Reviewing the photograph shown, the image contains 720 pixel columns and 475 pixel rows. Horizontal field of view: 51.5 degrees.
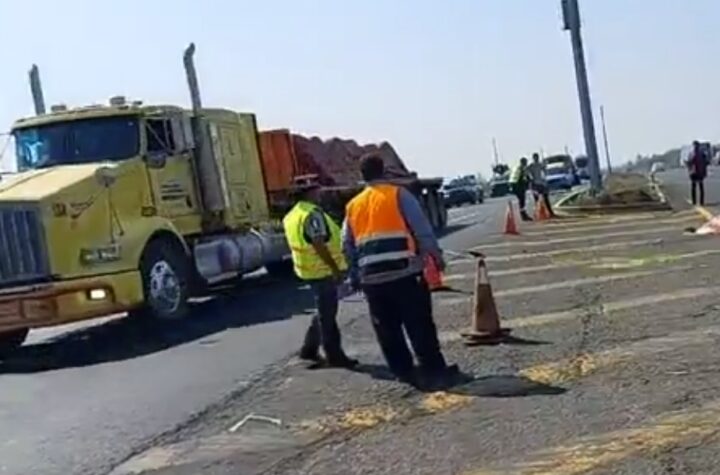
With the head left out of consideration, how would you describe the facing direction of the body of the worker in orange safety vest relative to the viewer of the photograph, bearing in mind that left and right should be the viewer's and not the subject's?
facing away from the viewer and to the right of the viewer

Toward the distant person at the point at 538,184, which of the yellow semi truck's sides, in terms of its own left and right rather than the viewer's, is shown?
back

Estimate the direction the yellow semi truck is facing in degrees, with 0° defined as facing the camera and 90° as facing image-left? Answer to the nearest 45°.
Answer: approximately 45°

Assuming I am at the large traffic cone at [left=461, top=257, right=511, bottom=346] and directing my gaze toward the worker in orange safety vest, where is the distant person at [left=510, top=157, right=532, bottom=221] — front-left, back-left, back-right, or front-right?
back-right

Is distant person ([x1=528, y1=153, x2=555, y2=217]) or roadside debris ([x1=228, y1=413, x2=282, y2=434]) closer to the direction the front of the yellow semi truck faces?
the roadside debris

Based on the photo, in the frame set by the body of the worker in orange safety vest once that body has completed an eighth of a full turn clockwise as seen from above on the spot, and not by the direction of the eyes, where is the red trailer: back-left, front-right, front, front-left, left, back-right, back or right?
left

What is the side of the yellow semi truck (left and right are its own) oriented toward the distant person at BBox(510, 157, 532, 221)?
back

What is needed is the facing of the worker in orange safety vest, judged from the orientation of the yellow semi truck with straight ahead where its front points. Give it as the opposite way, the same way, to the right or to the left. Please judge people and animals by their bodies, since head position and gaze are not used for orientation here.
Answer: the opposite way

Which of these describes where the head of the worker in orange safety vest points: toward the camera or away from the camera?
away from the camera
